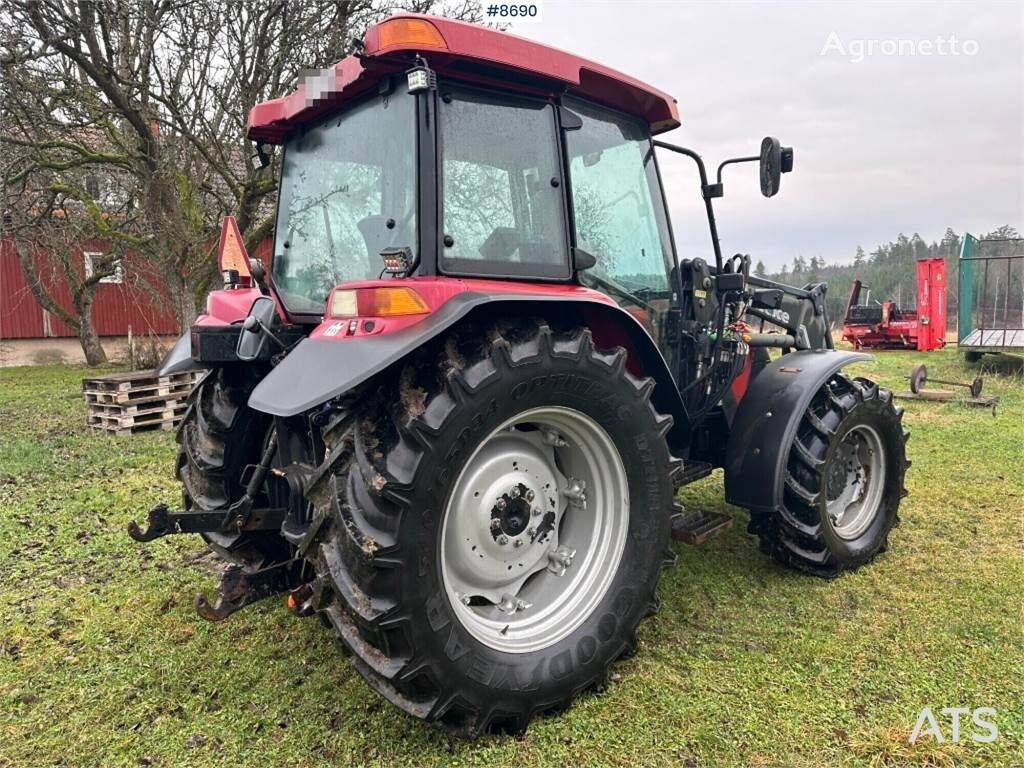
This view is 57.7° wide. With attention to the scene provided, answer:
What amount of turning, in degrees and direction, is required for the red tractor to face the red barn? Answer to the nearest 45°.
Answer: approximately 90° to its left

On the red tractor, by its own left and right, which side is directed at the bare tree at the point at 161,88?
left

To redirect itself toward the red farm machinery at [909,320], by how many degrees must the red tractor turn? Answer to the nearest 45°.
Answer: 0° — it already faces it

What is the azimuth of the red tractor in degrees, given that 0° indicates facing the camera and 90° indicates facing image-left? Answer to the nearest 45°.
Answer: approximately 225°
